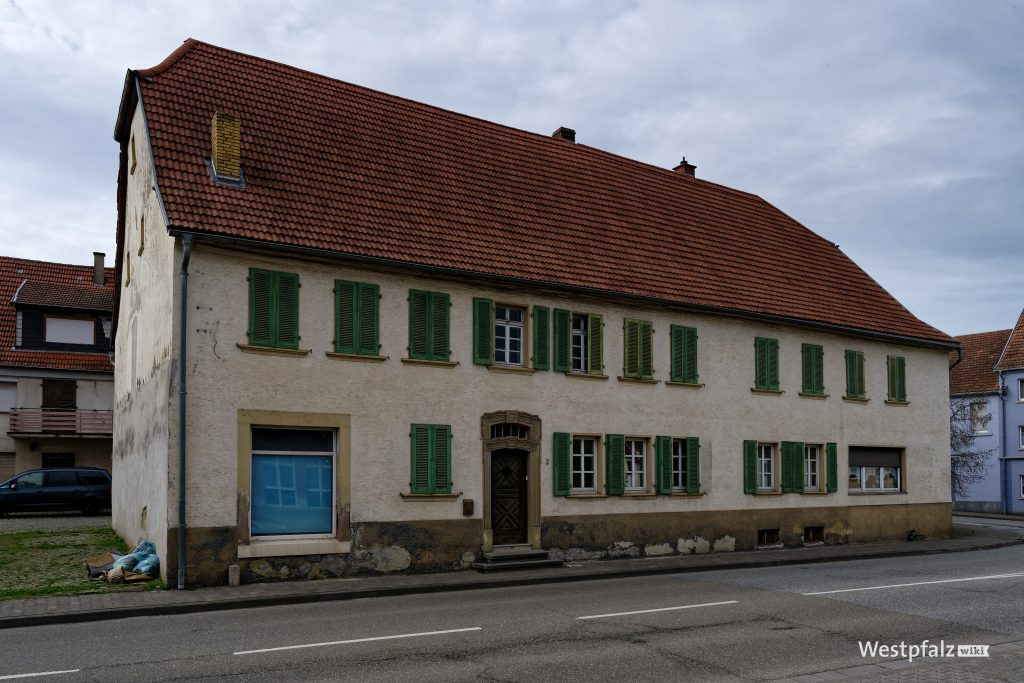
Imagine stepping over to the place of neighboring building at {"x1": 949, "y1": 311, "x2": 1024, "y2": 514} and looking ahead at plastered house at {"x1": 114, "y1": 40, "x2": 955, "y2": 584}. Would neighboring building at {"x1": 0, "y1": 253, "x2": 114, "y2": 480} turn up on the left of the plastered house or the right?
right

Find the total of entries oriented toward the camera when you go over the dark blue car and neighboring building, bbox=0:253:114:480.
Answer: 1

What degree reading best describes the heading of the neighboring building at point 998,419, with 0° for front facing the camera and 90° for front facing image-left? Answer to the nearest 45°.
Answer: approximately 45°

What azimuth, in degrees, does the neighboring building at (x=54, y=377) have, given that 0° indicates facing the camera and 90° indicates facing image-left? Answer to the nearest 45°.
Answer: approximately 0°

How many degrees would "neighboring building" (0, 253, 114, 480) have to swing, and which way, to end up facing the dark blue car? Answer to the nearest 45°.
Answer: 0° — it already faces it

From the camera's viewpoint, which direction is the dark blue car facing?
to the viewer's left

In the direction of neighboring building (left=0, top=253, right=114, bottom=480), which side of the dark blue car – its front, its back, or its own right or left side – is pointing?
right

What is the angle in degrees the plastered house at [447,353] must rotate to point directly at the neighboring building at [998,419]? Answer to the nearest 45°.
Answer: approximately 90° to its left

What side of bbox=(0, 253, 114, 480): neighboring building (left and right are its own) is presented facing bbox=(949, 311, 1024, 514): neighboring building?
left

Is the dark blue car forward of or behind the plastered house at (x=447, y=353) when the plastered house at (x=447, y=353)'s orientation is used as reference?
behind
